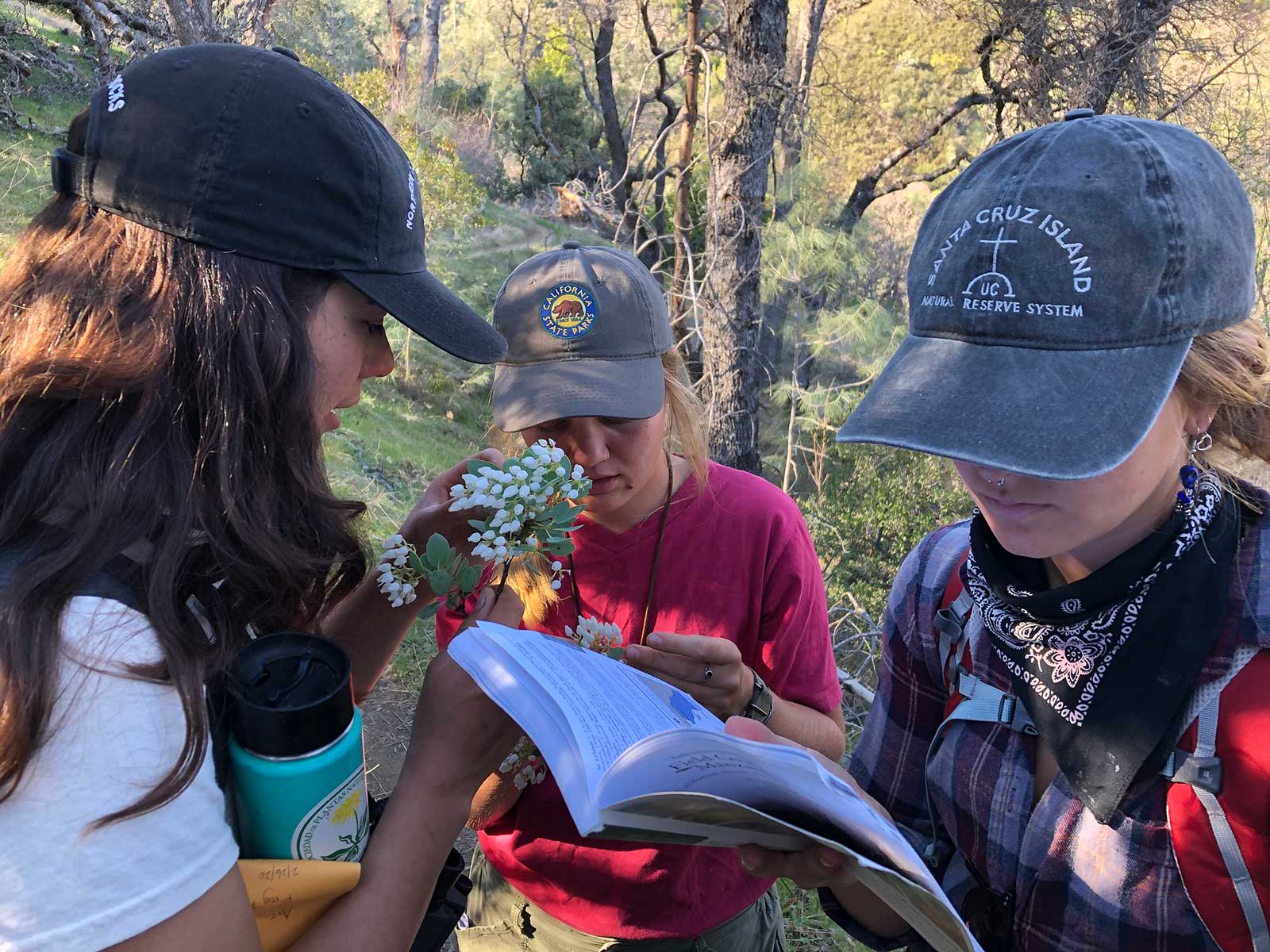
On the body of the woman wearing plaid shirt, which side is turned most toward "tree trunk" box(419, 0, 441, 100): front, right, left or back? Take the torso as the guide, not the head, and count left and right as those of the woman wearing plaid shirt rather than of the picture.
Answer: right

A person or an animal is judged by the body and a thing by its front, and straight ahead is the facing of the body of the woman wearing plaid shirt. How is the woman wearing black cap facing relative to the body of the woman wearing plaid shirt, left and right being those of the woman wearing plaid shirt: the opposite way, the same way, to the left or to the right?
the opposite way

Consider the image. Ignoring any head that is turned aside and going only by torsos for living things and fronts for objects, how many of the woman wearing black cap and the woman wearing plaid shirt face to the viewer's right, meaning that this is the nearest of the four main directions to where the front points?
1

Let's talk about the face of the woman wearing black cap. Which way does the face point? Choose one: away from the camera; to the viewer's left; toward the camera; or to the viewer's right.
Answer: to the viewer's right

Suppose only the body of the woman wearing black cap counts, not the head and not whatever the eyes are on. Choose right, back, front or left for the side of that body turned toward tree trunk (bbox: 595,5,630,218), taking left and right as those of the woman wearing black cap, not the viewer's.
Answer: left

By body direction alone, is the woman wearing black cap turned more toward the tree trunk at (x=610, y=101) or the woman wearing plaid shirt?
the woman wearing plaid shirt

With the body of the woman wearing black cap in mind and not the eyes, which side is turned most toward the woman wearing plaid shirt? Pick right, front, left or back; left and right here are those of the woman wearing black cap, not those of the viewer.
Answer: front

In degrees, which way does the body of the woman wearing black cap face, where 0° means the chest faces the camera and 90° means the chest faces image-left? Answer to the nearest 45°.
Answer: approximately 270°
